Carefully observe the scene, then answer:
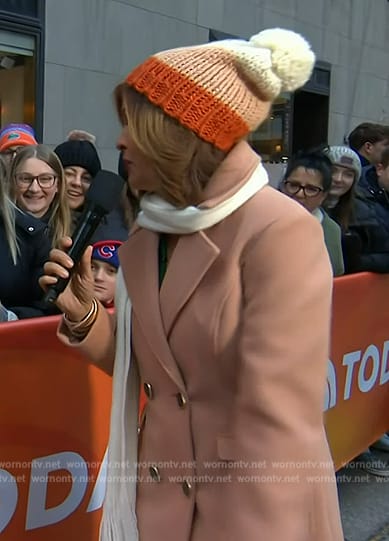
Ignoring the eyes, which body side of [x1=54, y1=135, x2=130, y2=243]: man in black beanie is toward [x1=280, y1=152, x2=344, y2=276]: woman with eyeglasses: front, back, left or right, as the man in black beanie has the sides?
left

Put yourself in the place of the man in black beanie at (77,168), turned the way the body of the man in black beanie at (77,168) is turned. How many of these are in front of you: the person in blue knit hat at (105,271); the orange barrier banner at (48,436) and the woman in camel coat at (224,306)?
3

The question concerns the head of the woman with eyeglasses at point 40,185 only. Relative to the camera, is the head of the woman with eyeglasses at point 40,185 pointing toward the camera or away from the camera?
toward the camera

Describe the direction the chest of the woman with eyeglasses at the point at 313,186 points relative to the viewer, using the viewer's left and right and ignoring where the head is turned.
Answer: facing the viewer and to the left of the viewer

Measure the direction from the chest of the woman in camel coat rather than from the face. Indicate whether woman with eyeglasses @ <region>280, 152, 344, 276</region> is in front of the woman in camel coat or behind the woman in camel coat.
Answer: behind

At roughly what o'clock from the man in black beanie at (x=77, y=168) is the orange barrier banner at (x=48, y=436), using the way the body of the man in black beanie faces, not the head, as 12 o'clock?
The orange barrier banner is roughly at 12 o'clock from the man in black beanie.

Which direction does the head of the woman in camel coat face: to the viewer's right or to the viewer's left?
to the viewer's left

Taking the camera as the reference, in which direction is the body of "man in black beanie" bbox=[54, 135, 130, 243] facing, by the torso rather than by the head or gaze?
toward the camera

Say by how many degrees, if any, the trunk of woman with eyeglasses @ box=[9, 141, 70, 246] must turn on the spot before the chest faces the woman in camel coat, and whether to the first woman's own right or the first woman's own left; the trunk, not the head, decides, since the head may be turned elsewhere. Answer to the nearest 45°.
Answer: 0° — they already face them

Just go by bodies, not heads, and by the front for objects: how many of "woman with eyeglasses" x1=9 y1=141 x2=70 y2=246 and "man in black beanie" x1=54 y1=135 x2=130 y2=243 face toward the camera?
2

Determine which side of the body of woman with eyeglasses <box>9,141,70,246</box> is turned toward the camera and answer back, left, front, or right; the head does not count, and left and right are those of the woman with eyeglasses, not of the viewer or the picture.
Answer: front
